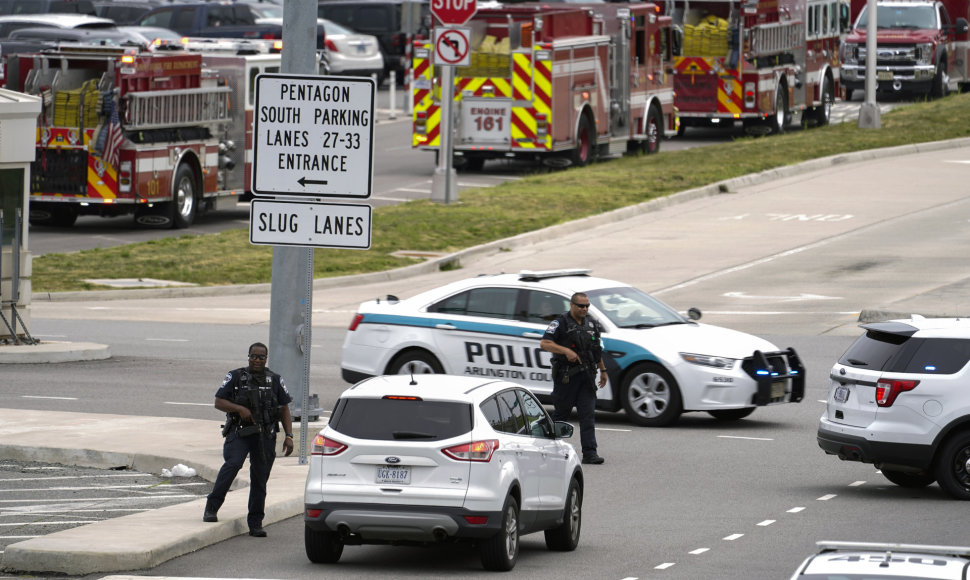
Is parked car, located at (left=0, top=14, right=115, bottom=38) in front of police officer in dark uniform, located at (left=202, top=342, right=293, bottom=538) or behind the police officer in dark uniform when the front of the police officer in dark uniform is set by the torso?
behind

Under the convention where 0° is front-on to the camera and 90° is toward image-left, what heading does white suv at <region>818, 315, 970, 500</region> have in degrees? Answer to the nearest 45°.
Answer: approximately 225°

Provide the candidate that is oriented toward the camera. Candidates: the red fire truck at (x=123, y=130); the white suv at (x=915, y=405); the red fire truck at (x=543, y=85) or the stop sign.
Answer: the stop sign

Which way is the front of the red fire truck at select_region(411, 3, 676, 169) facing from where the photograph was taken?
facing away from the viewer and to the right of the viewer

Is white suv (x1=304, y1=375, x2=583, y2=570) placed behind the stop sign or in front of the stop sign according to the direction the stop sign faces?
in front

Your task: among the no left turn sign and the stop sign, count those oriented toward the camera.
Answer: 2

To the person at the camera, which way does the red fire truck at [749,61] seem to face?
facing away from the viewer and to the right of the viewer

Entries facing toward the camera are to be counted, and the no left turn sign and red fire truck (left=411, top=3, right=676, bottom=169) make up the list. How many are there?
1

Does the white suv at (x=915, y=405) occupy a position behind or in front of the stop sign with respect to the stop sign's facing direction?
in front

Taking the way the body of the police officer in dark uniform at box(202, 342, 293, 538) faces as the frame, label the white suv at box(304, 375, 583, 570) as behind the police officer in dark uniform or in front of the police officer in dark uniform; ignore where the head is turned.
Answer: in front

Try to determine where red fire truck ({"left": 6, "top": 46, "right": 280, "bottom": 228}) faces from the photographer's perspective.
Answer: facing away from the viewer and to the right of the viewer

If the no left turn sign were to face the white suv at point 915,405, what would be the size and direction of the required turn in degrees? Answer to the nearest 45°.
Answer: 0° — it already faces it

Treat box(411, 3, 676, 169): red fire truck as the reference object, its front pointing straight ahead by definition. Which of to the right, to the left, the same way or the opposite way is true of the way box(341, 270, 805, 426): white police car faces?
to the right
